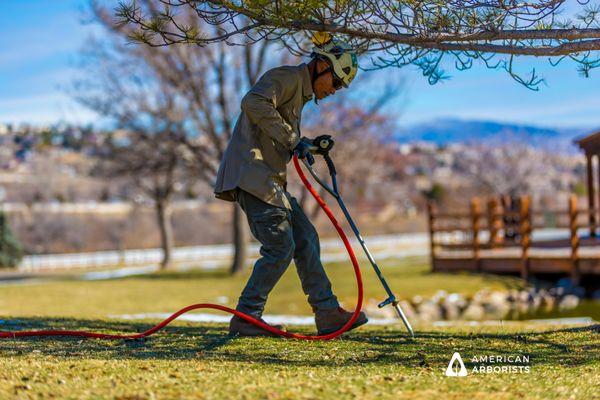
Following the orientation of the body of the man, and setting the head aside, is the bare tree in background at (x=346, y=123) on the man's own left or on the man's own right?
on the man's own left

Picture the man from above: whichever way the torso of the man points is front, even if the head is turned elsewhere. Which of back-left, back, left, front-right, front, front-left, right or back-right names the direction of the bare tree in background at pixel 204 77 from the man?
left

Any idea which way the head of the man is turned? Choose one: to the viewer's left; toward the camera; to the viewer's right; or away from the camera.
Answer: to the viewer's right

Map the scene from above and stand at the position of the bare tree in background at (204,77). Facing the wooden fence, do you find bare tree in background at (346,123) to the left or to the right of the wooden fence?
left

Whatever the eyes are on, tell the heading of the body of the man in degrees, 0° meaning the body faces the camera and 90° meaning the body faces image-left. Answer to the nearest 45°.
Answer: approximately 270°
